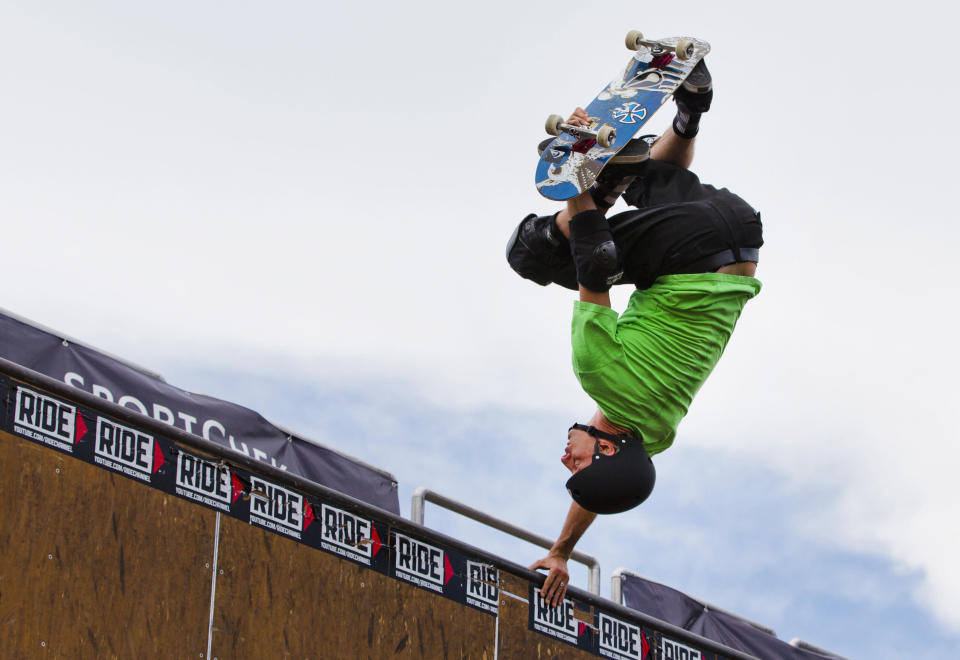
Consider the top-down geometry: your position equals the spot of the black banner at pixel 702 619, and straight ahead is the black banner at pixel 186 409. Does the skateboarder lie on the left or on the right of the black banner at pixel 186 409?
left

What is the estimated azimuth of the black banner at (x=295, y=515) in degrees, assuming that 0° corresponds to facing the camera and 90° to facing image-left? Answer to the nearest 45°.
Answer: approximately 0°

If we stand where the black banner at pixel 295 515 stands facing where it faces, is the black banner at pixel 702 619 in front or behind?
behind
